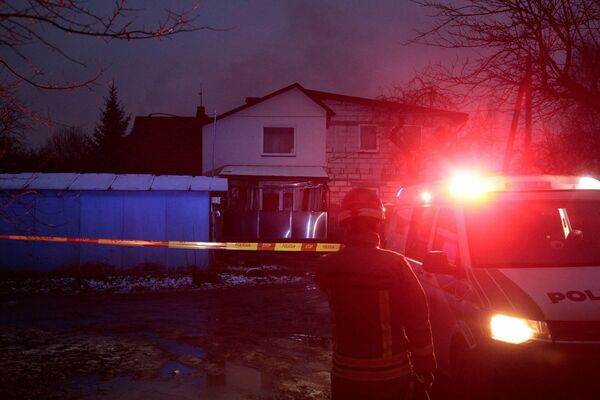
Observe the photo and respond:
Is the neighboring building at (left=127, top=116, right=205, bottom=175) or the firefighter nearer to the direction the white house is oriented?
the firefighter

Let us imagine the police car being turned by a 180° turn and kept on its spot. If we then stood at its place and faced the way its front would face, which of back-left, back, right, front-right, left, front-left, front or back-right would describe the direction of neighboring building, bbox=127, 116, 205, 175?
front

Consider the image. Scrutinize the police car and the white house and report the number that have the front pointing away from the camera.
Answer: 0

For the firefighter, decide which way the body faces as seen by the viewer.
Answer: away from the camera

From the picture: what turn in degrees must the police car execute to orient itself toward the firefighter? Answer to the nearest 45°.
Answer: approximately 45° to its right

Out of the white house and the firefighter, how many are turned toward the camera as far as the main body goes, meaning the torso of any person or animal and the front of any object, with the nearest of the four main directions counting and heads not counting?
1

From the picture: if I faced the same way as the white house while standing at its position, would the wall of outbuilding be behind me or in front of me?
in front

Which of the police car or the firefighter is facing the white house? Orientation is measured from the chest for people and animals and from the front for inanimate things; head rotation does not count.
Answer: the firefighter

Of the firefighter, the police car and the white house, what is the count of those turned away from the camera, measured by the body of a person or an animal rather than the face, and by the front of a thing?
1

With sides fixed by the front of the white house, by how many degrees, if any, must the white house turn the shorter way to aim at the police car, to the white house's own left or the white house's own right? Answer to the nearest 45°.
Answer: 0° — it already faces it

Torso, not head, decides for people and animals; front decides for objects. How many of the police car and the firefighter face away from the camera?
1

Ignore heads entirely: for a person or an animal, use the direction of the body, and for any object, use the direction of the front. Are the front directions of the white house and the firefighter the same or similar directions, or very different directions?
very different directions

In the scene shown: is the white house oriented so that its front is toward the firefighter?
yes

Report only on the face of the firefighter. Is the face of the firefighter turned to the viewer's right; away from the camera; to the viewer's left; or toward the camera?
away from the camera
